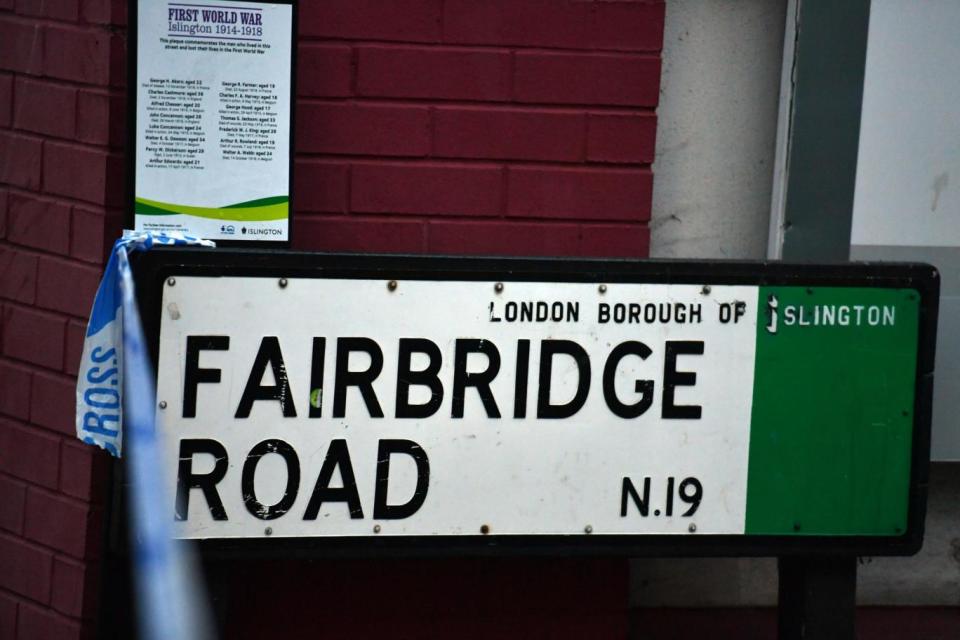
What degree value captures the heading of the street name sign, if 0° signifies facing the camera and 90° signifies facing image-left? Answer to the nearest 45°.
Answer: approximately 0°
